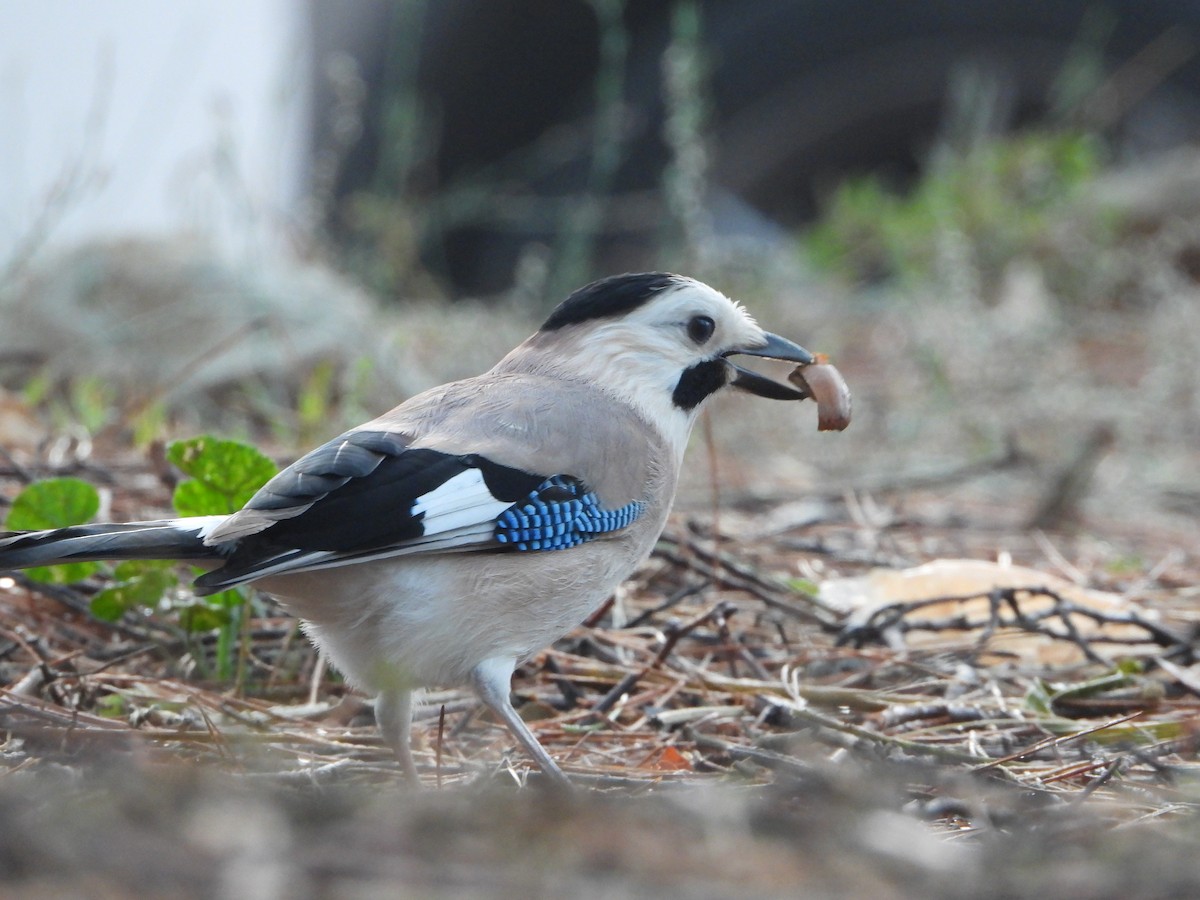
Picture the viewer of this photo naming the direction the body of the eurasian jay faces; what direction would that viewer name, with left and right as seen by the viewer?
facing to the right of the viewer
